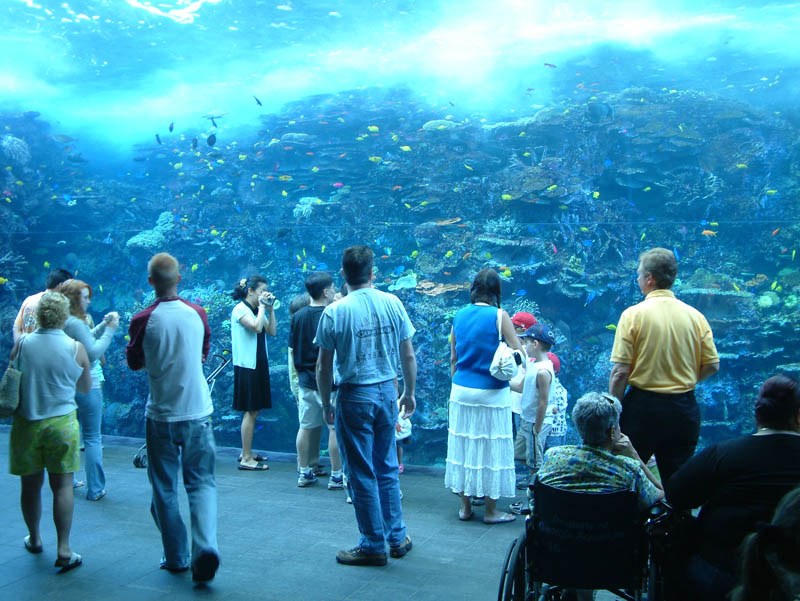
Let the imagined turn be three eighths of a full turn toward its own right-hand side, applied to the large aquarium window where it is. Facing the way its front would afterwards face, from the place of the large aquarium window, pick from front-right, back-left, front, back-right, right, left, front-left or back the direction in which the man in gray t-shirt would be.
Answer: back-left

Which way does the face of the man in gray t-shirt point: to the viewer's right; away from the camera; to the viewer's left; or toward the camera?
away from the camera

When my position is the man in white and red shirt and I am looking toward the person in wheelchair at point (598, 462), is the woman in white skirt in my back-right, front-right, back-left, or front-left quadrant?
front-left

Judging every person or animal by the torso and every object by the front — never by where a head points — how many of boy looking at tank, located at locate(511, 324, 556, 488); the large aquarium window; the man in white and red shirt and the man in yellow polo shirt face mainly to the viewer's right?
0

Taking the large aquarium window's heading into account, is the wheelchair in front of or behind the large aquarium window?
in front

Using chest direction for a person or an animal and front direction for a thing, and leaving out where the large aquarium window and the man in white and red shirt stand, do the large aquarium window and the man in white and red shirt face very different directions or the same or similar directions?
very different directions

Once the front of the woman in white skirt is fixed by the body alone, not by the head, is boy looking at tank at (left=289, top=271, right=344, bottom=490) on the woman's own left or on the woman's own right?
on the woman's own left

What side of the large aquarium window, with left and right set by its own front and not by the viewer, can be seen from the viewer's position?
front

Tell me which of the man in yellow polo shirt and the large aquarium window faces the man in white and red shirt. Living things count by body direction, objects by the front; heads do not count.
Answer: the large aquarium window

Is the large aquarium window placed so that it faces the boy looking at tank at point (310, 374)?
yes

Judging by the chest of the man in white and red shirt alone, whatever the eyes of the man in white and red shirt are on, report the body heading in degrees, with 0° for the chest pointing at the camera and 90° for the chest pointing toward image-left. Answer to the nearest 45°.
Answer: approximately 180°

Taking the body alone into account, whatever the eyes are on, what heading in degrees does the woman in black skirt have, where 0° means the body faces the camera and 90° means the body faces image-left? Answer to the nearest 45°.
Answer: approximately 270°

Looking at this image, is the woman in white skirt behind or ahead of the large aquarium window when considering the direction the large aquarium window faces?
ahead
